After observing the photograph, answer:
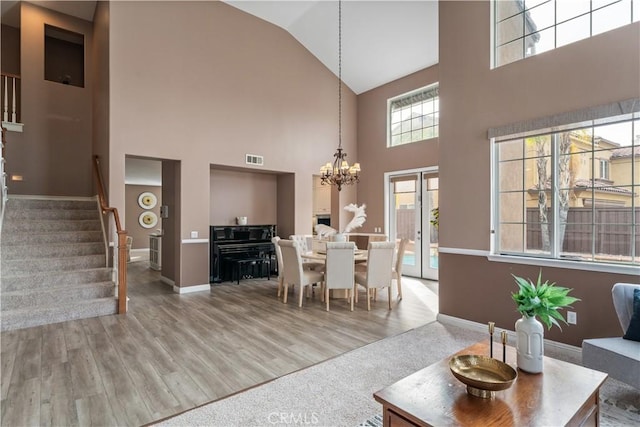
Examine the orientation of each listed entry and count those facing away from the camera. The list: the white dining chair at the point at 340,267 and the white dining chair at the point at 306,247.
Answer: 1

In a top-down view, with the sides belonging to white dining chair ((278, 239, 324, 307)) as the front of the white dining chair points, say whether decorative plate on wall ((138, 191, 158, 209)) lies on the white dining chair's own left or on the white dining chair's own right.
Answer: on the white dining chair's own left

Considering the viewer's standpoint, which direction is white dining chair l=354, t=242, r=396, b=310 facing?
facing away from the viewer and to the left of the viewer

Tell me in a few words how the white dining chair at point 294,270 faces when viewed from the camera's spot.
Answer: facing away from the viewer and to the right of the viewer

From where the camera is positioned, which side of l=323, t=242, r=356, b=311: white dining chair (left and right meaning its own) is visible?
back

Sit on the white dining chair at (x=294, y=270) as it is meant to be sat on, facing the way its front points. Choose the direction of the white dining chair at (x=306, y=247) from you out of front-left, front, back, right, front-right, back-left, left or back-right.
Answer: front-left

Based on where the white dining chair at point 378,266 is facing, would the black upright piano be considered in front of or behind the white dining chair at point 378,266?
in front

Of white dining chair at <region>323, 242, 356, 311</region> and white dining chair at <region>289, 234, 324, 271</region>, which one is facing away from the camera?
white dining chair at <region>323, 242, 356, 311</region>

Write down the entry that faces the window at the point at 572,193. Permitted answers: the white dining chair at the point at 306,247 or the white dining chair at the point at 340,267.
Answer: the white dining chair at the point at 306,247

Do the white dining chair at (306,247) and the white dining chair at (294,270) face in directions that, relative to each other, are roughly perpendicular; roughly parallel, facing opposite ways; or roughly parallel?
roughly perpendicular

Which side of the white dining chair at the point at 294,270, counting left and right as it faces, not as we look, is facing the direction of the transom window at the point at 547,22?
right

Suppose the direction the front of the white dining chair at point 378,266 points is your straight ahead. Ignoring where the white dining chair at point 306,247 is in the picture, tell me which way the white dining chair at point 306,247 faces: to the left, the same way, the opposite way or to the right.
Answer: the opposite way

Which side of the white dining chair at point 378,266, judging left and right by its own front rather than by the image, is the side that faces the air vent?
front

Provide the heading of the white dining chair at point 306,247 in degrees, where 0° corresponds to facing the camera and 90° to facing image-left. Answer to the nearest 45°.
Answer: approximately 315°

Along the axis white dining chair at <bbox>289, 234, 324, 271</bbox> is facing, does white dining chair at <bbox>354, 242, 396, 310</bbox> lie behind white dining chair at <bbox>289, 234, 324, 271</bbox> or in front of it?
in front
